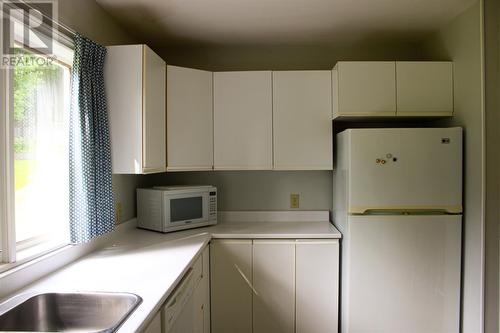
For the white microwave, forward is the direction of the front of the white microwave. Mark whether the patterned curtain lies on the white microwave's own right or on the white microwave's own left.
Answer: on the white microwave's own right

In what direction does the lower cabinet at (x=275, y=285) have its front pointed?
toward the camera

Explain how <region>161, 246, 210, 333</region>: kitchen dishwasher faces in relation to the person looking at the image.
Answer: facing to the right of the viewer

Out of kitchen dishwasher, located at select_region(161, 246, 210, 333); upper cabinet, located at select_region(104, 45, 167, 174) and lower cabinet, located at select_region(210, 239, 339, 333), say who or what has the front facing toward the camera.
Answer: the lower cabinet

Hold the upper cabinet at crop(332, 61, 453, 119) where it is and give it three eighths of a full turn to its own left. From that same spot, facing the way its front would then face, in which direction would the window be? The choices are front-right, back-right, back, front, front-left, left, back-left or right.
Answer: back

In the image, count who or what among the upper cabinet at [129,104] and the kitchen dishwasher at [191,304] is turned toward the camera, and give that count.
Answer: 0

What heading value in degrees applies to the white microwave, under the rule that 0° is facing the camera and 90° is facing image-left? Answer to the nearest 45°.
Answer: approximately 315°

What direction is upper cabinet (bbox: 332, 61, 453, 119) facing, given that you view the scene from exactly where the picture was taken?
facing the viewer

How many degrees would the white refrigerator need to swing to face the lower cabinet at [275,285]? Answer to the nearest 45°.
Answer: approximately 90° to its right

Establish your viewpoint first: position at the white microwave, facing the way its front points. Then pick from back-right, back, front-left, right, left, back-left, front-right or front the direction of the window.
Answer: right

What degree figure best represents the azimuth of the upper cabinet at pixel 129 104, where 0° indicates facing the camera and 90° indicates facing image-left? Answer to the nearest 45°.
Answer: approximately 270°
